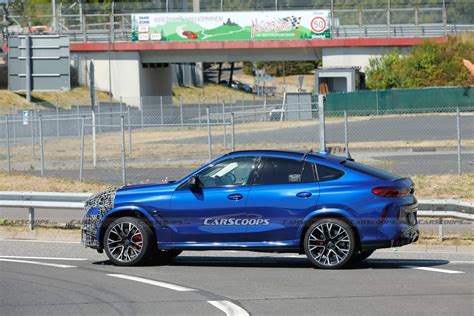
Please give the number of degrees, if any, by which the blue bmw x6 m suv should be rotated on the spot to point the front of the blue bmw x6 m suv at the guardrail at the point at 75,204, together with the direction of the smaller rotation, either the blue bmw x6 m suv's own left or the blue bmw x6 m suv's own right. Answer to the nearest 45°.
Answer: approximately 45° to the blue bmw x6 m suv's own right

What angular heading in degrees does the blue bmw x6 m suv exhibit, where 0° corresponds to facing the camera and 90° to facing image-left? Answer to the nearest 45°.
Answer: approximately 90°

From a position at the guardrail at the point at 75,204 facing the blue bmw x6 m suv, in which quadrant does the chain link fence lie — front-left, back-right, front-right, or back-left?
back-left

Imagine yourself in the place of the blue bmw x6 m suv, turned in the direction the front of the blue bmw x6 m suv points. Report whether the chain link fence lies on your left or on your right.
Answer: on your right
